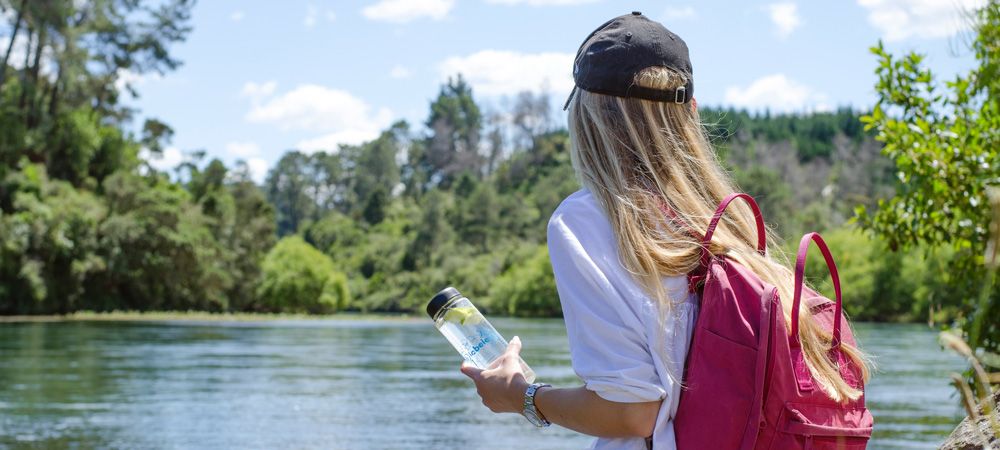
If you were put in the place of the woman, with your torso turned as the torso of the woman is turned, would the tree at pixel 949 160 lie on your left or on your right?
on your right

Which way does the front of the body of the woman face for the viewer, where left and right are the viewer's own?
facing away from the viewer and to the left of the viewer
